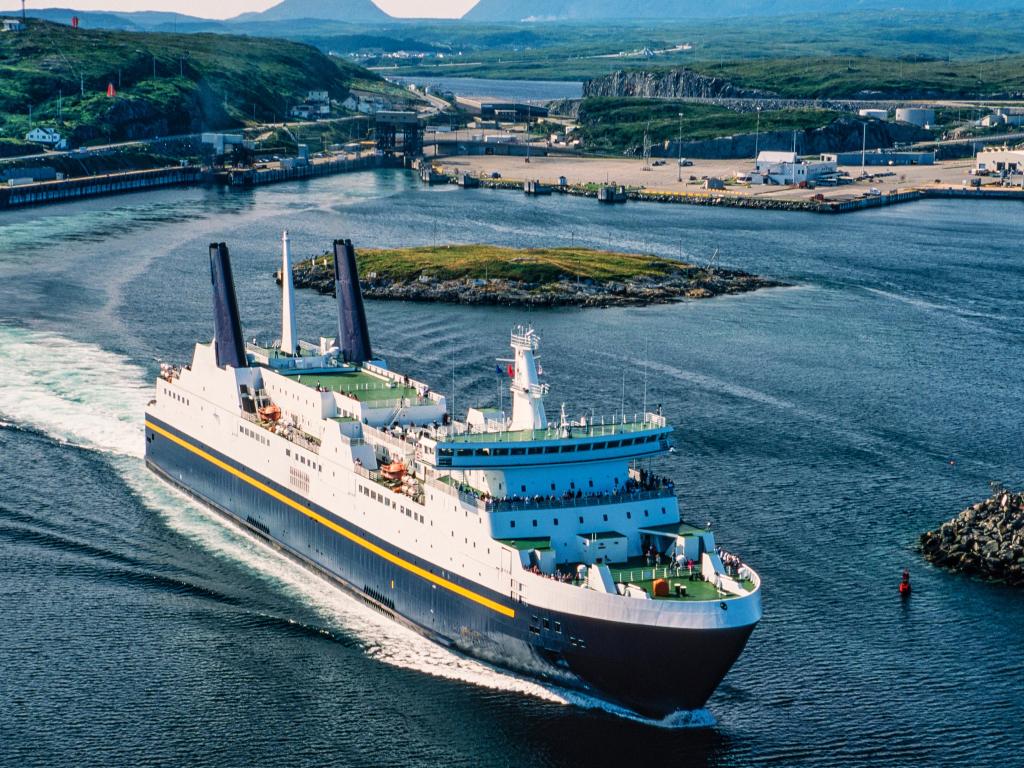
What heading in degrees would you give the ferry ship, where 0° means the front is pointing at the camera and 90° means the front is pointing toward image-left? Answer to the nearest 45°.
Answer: approximately 315°
